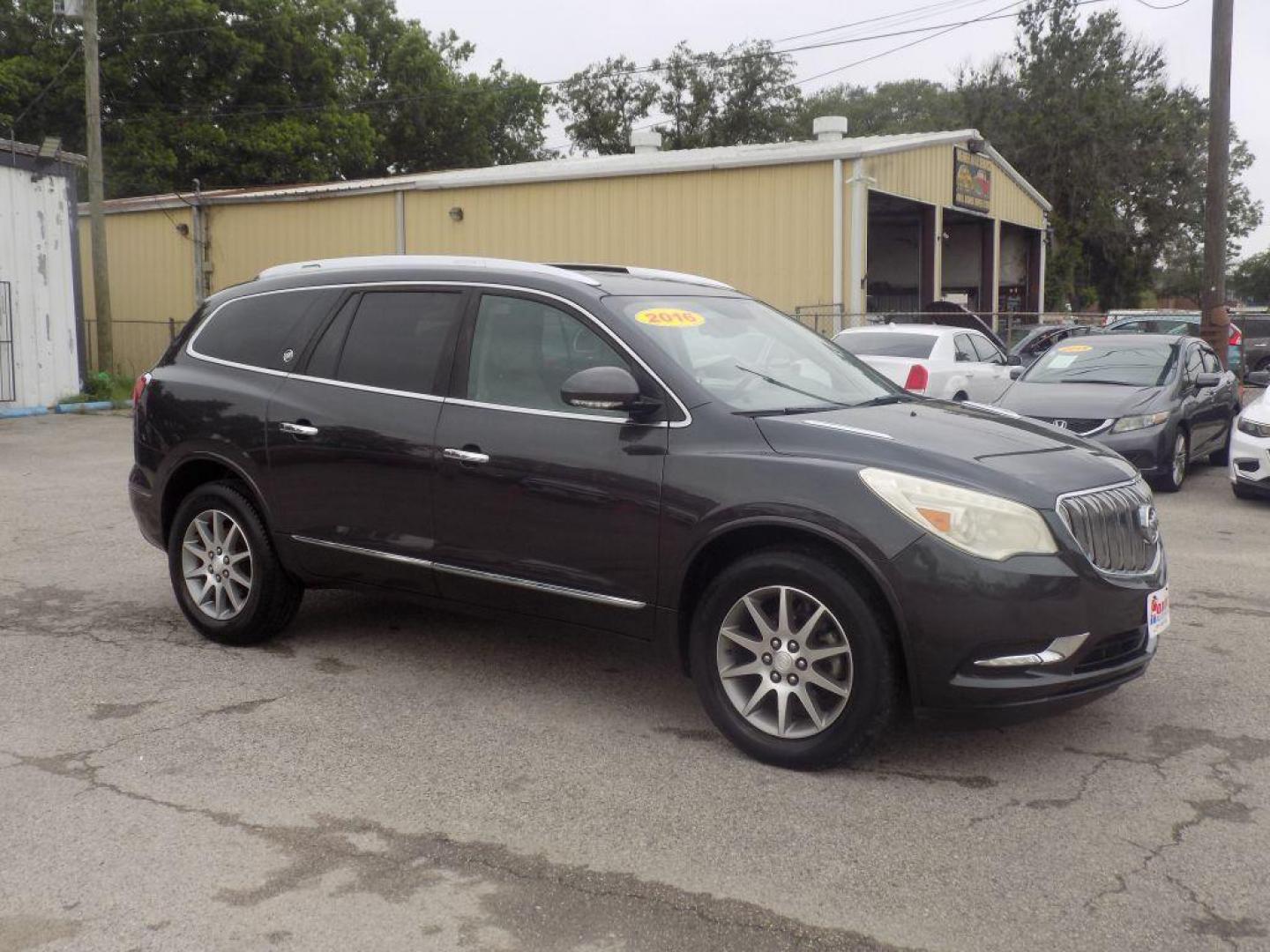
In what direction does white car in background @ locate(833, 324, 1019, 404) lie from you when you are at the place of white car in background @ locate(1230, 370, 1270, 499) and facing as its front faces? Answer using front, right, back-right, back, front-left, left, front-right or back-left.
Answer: right

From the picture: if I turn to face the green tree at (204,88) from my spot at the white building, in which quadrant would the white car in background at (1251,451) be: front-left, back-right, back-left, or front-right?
back-right

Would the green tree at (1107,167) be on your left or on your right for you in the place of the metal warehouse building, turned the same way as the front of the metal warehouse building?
on your left

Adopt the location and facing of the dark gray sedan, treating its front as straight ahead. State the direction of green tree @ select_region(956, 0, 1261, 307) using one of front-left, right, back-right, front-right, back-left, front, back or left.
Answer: back-right

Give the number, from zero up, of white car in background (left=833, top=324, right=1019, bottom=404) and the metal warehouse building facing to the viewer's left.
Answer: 0

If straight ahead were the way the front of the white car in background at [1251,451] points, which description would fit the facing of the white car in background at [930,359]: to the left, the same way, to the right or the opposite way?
the opposite way

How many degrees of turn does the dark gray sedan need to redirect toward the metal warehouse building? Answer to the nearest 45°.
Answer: approximately 90° to its right

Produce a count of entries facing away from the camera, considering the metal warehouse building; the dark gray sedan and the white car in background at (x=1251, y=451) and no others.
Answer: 0

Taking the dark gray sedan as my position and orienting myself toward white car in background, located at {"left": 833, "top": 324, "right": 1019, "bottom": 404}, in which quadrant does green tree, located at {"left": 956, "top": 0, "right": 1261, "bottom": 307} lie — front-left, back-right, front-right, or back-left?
front-right

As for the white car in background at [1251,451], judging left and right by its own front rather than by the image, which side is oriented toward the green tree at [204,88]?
right

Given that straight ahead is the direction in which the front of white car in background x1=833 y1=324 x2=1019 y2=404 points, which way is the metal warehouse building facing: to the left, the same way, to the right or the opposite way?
to the right

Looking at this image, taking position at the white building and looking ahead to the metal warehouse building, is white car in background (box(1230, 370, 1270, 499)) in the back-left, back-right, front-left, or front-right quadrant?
front-right

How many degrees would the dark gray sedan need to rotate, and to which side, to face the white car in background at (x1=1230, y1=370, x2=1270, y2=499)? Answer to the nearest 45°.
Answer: approximately 90° to its left

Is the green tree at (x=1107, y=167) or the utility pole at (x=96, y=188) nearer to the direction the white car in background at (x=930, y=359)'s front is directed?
the green tree

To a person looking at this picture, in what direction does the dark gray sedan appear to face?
facing the viewer and to the left of the viewer
